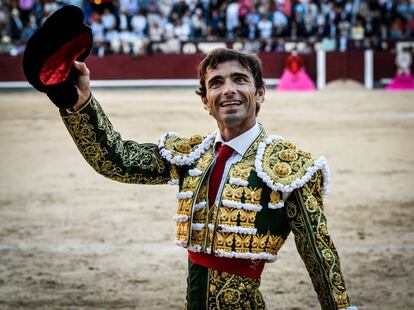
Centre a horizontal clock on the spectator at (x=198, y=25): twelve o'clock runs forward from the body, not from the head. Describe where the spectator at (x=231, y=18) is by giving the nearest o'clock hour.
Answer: the spectator at (x=231, y=18) is roughly at 9 o'clock from the spectator at (x=198, y=25).

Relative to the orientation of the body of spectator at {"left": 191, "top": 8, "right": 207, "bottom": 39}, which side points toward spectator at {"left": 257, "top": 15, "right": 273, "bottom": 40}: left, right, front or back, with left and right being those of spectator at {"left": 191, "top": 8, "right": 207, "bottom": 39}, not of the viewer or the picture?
left

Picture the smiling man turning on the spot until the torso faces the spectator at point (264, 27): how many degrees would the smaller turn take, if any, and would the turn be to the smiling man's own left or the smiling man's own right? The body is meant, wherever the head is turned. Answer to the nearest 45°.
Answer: approximately 135° to the smiling man's own right

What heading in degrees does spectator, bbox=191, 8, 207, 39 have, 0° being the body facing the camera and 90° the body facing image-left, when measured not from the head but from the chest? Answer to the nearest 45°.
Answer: approximately 0°

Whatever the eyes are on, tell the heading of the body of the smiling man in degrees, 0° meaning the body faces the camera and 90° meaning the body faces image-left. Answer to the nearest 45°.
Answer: approximately 45°

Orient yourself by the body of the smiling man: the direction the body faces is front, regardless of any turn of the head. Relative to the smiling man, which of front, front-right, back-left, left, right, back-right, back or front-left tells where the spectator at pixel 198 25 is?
back-right
